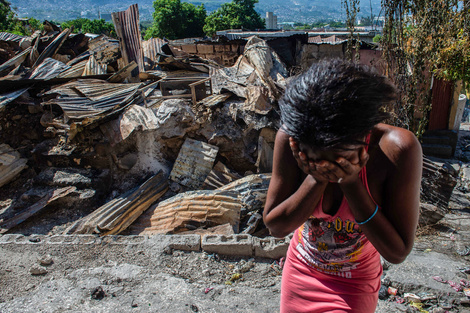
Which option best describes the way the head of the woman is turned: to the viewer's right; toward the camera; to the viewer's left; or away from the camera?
toward the camera

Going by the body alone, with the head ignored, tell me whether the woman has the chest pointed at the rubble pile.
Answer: no

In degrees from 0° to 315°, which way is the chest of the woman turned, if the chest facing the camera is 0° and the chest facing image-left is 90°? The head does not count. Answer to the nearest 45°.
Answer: approximately 0°

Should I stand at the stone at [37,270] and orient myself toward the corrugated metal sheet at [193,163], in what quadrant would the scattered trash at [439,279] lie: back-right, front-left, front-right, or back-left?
front-right

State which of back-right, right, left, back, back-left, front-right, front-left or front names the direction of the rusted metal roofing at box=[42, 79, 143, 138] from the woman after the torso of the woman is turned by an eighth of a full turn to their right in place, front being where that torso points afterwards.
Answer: right

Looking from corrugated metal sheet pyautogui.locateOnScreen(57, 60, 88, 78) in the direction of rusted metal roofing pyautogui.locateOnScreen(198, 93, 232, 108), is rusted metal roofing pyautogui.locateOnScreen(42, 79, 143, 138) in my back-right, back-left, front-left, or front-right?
front-right

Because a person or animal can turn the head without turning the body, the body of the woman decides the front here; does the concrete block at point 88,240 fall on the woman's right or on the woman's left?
on the woman's right

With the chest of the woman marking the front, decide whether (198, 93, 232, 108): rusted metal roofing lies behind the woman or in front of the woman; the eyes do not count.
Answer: behind

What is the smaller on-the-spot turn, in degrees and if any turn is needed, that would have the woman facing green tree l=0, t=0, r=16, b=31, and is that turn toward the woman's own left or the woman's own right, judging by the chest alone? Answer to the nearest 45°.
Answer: approximately 135° to the woman's own right

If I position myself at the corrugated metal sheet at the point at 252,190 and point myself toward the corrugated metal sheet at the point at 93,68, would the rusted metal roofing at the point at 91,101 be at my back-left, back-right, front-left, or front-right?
front-left

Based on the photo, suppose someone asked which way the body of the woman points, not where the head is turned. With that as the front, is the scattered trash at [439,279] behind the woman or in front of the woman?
behind

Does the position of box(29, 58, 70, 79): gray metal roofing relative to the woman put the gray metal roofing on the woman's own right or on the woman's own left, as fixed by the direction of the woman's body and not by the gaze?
on the woman's own right

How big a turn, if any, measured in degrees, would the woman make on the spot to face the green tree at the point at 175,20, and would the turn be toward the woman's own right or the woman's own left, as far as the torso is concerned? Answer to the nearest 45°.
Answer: approximately 135° to the woman's own right

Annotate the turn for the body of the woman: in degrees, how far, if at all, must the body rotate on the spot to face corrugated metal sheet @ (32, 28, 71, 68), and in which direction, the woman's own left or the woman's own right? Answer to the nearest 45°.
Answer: approximately 135° to the woman's own right

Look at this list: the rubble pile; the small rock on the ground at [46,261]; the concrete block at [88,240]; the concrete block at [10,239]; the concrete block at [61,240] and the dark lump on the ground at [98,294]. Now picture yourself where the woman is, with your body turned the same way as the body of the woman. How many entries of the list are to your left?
0

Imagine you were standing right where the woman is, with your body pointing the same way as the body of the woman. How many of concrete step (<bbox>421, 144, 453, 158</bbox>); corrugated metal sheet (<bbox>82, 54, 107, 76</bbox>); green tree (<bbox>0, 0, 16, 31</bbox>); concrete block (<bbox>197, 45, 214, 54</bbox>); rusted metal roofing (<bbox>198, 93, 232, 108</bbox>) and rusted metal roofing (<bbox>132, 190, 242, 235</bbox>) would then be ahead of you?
0

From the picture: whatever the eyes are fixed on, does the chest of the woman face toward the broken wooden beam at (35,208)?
no
